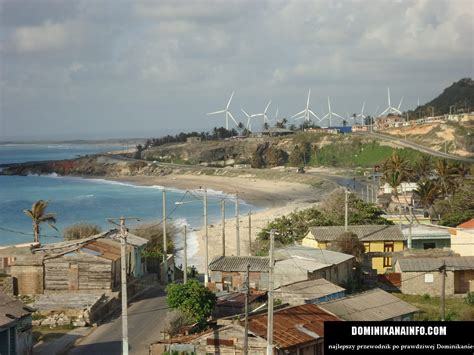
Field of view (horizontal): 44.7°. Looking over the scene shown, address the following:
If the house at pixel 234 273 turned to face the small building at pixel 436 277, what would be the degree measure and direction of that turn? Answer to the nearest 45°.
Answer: approximately 90° to its left

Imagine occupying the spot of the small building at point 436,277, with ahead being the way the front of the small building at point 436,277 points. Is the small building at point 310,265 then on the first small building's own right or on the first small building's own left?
on the first small building's own right

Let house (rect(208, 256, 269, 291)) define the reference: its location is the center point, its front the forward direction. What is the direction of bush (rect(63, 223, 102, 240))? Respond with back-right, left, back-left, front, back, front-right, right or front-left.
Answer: back-right

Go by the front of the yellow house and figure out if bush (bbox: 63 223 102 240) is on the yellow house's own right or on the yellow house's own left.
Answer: on the yellow house's own right

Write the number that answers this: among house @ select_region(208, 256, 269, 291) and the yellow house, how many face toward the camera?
2

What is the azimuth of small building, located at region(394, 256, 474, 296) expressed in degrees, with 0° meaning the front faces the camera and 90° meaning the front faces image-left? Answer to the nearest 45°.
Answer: approximately 0°

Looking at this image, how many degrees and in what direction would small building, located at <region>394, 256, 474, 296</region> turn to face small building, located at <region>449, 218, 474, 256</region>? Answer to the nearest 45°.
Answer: approximately 180°

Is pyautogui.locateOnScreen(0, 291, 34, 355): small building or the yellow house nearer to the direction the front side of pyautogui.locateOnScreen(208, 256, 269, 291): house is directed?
the small building

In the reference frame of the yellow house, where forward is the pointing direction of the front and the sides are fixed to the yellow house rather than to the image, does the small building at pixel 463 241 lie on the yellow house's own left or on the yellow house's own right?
on the yellow house's own left

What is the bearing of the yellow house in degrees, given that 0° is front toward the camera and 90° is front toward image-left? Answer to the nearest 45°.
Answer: approximately 0°

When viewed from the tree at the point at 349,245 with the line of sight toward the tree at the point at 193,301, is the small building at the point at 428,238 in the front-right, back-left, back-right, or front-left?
back-left
